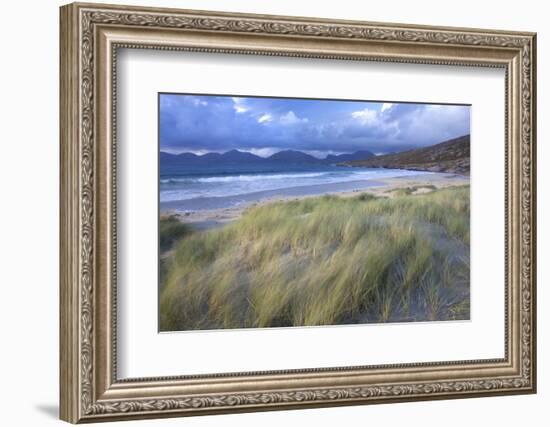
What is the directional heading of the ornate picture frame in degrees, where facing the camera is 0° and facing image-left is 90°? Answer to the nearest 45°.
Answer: approximately 315°
